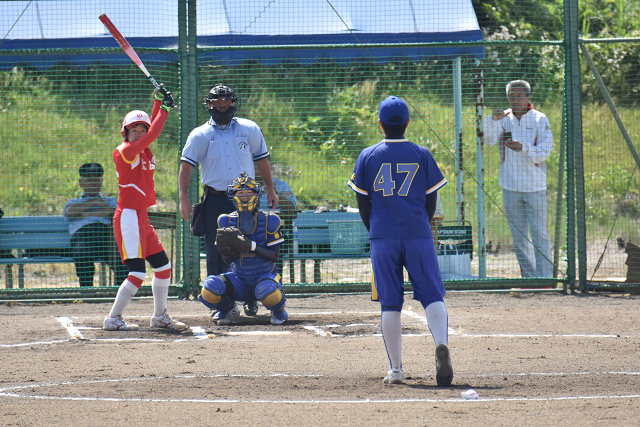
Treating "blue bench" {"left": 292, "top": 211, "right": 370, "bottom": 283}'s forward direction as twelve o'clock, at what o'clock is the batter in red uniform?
The batter in red uniform is roughly at 1 o'clock from the blue bench.

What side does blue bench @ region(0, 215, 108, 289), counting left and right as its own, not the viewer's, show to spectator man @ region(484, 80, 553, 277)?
left

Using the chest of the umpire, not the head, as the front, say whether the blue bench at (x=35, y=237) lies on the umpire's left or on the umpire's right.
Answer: on the umpire's right

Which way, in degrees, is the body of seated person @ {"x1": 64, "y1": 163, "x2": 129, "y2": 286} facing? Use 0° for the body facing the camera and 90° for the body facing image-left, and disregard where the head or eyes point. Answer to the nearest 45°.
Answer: approximately 0°

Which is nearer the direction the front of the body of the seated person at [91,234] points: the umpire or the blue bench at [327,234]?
the umpire

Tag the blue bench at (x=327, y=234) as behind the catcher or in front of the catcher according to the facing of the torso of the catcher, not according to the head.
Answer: behind

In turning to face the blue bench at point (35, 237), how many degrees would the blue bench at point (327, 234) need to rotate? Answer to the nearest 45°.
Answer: approximately 90° to its right

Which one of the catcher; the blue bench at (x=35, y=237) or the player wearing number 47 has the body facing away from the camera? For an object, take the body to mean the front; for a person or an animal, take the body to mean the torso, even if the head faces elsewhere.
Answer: the player wearing number 47
